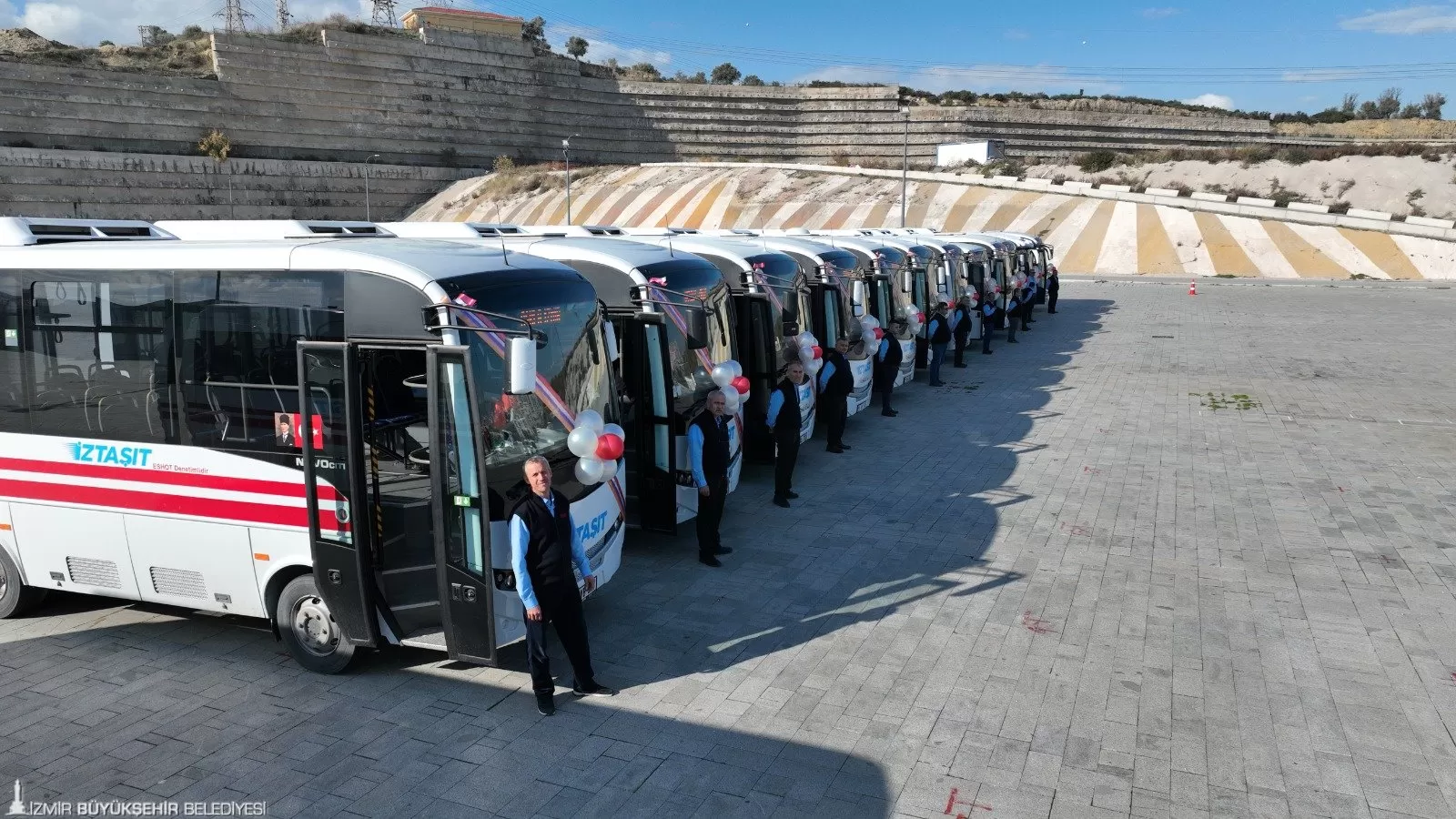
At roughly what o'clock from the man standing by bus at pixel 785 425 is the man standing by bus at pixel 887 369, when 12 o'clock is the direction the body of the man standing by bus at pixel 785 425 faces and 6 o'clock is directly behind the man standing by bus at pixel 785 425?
the man standing by bus at pixel 887 369 is roughly at 8 o'clock from the man standing by bus at pixel 785 425.

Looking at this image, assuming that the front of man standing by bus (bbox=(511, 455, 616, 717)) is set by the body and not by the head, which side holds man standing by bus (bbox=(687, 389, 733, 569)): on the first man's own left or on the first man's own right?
on the first man's own left

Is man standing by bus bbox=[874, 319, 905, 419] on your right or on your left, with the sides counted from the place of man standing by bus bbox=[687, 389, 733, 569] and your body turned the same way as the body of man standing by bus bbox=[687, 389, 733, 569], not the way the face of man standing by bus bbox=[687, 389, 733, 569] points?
on your left

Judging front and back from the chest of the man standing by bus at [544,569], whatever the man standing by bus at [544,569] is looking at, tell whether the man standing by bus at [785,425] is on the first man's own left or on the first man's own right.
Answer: on the first man's own left

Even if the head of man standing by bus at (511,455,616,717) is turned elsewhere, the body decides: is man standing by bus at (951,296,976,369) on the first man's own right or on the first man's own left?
on the first man's own left

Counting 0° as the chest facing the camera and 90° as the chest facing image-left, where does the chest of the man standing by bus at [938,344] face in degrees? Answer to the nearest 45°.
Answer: approximately 315°

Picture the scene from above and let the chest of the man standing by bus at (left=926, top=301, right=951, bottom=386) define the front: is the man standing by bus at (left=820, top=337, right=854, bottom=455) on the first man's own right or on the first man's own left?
on the first man's own right

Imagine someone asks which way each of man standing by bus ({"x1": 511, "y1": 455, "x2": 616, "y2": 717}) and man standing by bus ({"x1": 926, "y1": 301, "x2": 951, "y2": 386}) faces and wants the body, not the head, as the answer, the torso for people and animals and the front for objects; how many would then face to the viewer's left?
0

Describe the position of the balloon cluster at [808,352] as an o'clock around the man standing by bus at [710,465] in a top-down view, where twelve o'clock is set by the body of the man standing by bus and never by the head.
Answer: The balloon cluster is roughly at 8 o'clock from the man standing by bus.
